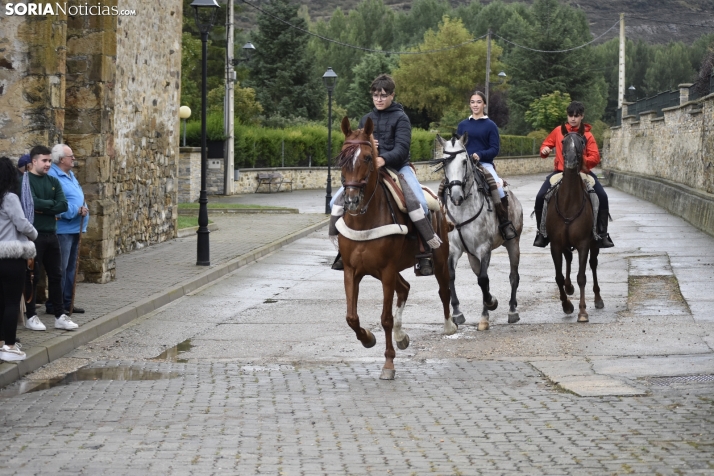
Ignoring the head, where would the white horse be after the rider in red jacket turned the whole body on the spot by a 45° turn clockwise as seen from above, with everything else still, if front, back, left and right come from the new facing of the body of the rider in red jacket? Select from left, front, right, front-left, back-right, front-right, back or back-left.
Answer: front

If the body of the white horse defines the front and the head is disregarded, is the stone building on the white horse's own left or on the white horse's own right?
on the white horse's own right

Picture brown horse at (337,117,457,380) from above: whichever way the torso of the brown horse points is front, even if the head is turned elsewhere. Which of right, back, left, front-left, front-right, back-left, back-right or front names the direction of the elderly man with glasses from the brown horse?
right

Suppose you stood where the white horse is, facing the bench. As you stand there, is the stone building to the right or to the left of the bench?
left

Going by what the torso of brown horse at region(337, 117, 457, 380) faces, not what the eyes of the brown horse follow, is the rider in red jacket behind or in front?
behind

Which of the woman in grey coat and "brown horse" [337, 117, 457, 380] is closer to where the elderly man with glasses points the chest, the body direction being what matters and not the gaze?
the brown horse

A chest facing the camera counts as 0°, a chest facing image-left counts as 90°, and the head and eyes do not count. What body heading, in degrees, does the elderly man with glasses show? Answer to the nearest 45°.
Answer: approximately 270°

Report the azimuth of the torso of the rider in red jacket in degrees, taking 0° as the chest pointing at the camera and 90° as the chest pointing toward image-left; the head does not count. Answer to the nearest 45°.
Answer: approximately 0°

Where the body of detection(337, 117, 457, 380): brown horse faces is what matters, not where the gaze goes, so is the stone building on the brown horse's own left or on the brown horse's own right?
on the brown horse's own right

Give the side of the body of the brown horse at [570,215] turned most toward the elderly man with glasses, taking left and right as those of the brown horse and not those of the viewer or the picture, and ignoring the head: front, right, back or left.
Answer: right
